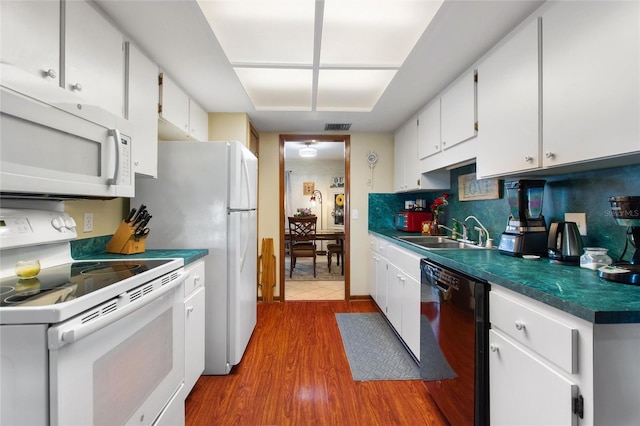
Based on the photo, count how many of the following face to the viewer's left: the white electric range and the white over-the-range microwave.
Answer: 0

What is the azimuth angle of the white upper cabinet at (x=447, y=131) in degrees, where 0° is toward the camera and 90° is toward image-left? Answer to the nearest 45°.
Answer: approximately 45°

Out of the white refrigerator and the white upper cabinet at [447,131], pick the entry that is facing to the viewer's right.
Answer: the white refrigerator

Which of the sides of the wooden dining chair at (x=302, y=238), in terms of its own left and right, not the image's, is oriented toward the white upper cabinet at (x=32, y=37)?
back

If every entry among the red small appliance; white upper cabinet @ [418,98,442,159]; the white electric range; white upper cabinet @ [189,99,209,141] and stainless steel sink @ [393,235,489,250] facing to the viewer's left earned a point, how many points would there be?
3

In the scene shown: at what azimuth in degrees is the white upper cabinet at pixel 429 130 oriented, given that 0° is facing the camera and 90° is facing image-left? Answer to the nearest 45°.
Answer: approximately 90°

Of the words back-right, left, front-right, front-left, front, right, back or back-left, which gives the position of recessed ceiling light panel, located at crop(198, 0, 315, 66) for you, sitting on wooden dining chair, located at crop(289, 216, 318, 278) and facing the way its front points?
back

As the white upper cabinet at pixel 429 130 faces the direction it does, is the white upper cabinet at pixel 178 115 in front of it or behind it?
in front

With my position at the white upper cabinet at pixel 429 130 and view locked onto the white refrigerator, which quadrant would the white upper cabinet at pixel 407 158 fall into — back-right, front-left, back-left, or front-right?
back-right

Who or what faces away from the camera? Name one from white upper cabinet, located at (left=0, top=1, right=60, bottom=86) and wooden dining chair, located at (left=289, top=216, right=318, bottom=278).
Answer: the wooden dining chair

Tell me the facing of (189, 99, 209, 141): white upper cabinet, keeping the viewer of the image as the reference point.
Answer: facing to the right of the viewer

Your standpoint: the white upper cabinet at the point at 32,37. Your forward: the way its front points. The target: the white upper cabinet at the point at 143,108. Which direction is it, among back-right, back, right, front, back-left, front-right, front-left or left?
left

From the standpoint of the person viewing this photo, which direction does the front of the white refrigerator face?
facing to the right of the viewer

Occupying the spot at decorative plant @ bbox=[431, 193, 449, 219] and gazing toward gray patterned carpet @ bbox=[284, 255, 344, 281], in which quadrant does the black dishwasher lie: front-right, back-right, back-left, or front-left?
back-left

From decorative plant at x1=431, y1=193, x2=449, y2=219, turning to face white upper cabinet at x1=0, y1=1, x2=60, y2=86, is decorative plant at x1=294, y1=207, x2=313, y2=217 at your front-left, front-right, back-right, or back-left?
back-right

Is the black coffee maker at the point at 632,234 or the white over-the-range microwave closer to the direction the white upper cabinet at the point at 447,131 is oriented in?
the white over-the-range microwave
